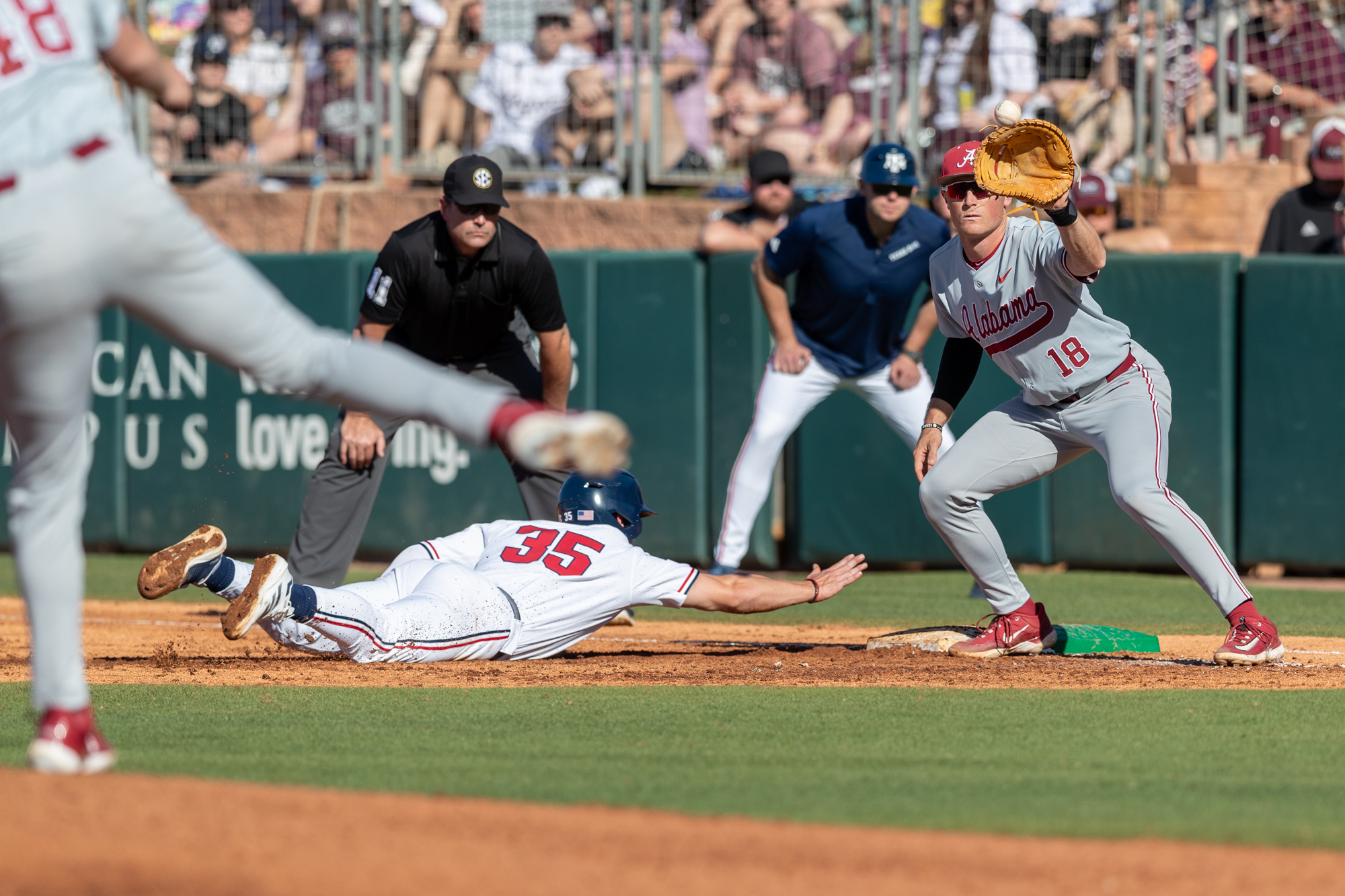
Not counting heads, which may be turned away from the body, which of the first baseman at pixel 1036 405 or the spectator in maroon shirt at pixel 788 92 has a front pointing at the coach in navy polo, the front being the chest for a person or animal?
the spectator in maroon shirt

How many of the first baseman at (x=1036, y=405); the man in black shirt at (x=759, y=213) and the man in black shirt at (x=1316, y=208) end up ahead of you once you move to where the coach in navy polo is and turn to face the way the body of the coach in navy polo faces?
1

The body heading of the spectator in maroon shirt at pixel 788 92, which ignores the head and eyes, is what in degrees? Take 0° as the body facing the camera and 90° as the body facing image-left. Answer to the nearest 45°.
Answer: approximately 0°

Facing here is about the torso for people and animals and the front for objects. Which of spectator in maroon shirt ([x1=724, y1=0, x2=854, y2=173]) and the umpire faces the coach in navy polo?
the spectator in maroon shirt

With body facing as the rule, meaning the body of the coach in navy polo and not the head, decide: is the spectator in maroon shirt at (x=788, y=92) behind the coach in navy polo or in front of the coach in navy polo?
behind

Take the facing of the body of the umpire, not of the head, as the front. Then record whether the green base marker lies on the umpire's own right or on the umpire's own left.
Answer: on the umpire's own left

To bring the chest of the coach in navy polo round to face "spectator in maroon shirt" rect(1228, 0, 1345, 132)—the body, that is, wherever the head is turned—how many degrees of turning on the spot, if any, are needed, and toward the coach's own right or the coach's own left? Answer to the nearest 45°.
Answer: approximately 135° to the coach's own left

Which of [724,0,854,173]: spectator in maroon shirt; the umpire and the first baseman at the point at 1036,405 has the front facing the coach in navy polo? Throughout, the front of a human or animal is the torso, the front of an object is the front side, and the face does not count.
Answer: the spectator in maroon shirt
